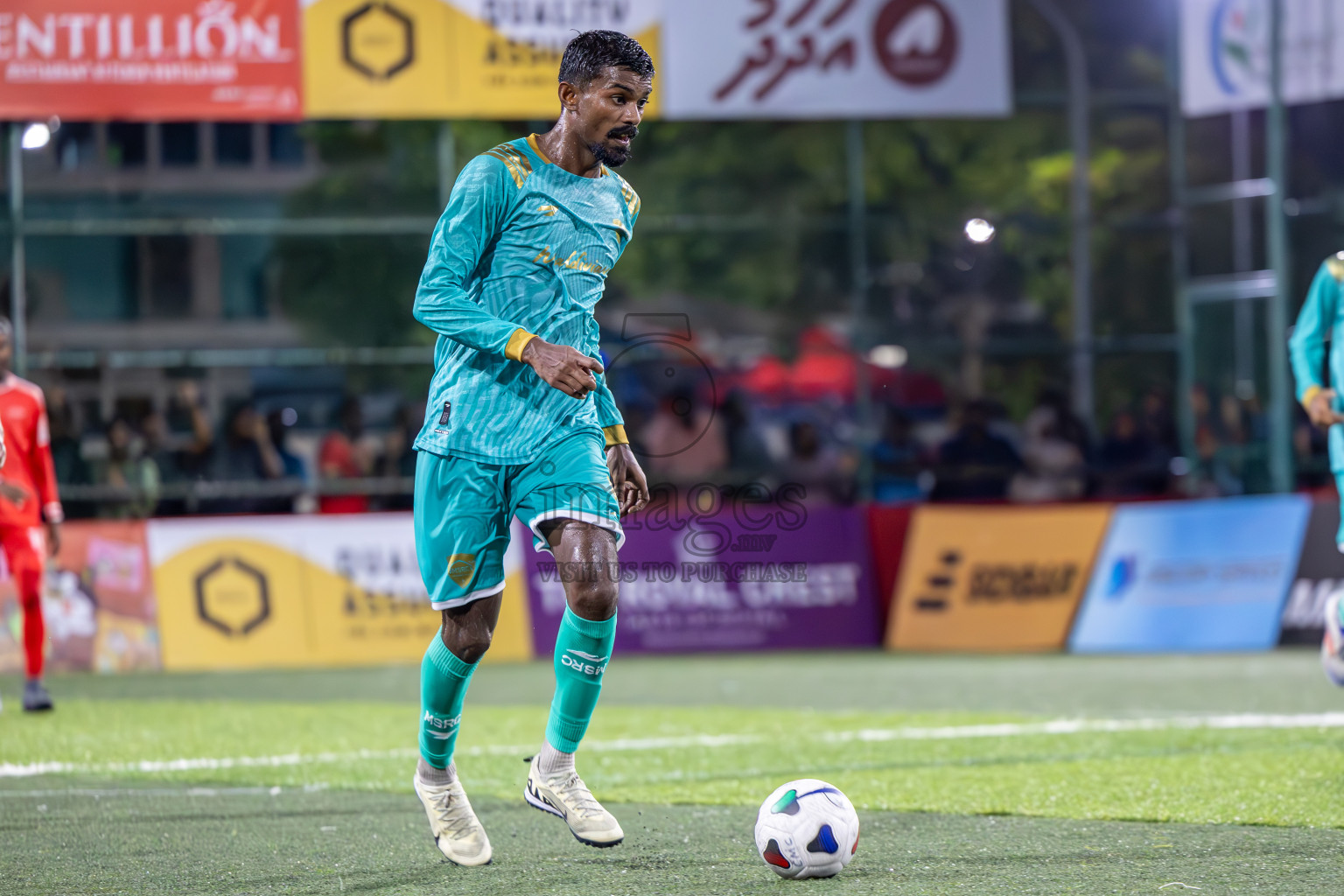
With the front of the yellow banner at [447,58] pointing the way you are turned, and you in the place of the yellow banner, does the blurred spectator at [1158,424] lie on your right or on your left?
on your left

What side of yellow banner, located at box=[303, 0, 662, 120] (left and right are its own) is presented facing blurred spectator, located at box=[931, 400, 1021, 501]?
left

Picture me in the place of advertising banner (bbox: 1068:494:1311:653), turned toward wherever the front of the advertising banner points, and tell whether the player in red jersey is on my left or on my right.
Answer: on my right

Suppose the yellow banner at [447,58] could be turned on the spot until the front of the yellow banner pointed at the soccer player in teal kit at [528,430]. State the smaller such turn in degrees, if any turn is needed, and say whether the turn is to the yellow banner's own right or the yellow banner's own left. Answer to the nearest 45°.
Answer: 0° — it already faces them

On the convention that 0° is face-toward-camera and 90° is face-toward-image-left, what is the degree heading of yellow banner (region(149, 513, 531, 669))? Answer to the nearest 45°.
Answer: approximately 0°

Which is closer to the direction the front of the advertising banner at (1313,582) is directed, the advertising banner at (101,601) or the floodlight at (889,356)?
the advertising banner

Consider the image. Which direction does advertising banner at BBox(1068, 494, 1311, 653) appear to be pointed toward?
toward the camera

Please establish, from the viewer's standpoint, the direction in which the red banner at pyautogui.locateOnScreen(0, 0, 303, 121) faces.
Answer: facing the viewer

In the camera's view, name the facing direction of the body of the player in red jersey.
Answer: toward the camera

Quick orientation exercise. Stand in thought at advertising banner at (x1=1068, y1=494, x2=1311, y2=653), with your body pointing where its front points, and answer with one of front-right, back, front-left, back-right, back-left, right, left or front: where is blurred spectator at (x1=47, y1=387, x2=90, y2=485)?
right

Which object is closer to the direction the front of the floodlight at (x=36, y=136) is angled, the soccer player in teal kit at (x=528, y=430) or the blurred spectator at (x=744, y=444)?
the soccer player in teal kit

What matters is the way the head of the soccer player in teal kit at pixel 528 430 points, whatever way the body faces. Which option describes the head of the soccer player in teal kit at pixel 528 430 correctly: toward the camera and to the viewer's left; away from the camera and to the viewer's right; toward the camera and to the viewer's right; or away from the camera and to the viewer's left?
toward the camera and to the viewer's right

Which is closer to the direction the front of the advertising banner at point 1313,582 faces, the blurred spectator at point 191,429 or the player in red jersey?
the player in red jersey
